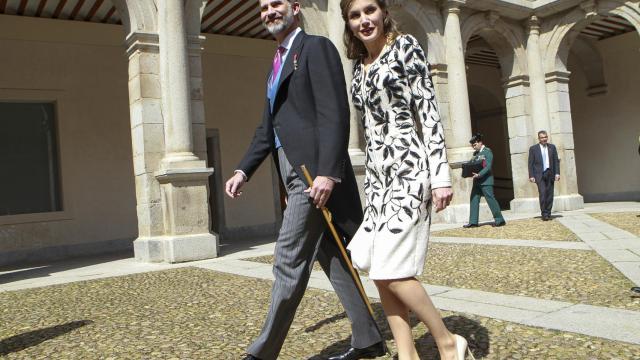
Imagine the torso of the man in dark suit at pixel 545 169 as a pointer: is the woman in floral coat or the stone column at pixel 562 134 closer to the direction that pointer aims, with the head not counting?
the woman in floral coat

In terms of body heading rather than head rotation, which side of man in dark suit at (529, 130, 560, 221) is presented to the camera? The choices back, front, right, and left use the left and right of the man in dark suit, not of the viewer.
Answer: front

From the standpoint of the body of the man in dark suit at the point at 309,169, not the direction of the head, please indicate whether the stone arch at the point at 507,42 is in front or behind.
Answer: behind

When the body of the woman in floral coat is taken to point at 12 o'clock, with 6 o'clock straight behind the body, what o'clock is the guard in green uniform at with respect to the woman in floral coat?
The guard in green uniform is roughly at 5 o'clock from the woman in floral coat.

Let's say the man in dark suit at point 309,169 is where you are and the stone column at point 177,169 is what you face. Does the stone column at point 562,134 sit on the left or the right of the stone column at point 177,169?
right

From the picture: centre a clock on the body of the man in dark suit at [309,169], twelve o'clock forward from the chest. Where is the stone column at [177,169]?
The stone column is roughly at 4 o'clock from the man in dark suit.

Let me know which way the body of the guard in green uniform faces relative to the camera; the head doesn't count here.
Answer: to the viewer's left

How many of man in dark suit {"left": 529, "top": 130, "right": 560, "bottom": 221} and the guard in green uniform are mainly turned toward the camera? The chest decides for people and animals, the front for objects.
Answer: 1

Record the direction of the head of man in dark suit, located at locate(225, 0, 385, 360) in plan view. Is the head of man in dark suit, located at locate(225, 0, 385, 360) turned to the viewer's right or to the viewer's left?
to the viewer's left

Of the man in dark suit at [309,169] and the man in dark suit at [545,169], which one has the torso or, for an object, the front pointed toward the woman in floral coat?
the man in dark suit at [545,169]

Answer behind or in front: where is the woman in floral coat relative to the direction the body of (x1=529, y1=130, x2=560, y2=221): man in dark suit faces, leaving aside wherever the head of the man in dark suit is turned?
in front

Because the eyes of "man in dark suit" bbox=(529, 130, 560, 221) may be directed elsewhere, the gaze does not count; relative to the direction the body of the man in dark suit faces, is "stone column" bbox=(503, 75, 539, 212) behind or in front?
behind
